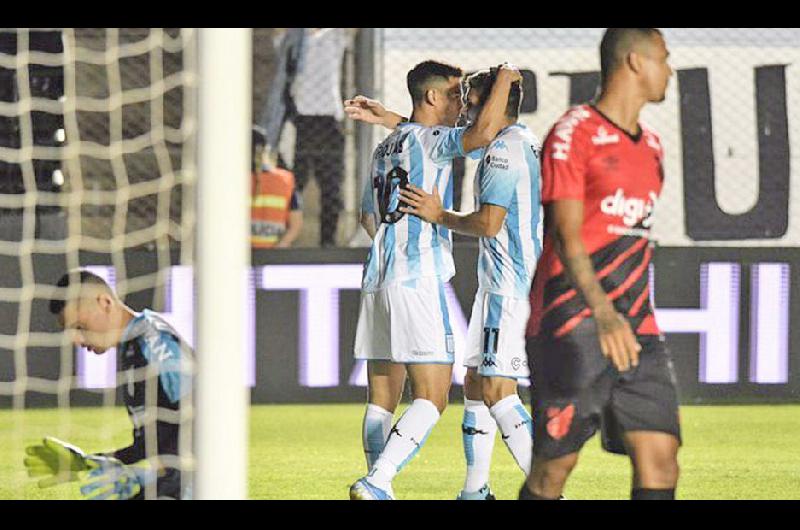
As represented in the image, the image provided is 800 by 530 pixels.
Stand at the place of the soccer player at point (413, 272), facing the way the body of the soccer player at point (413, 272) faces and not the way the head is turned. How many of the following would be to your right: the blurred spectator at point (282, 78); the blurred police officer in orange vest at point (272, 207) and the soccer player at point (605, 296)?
1

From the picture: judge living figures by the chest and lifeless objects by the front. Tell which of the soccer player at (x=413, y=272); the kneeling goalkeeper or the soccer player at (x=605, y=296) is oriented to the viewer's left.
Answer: the kneeling goalkeeper

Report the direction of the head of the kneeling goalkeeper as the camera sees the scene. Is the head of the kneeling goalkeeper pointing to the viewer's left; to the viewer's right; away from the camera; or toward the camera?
to the viewer's left

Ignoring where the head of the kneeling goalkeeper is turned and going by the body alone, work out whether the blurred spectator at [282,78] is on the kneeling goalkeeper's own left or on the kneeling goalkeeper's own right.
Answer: on the kneeling goalkeeper's own right

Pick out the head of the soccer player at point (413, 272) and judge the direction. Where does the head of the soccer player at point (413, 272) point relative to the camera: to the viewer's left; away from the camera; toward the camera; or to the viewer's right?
to the viewer's right

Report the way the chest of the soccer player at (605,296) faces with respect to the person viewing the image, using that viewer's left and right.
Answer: facing the viewer and to the right of the viewer

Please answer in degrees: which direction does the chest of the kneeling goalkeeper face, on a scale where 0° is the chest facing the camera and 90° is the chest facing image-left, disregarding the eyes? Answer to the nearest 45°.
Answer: approximately 90°

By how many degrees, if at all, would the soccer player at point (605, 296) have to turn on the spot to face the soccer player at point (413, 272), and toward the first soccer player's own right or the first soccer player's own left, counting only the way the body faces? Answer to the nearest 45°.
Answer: approximately 180°

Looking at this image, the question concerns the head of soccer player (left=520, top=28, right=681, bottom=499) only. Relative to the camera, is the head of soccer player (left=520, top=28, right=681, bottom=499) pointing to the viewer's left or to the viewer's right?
to the viewer's right

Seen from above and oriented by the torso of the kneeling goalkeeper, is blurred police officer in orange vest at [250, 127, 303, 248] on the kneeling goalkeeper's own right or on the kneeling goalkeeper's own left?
on the kneeling goalkeeper's own right
